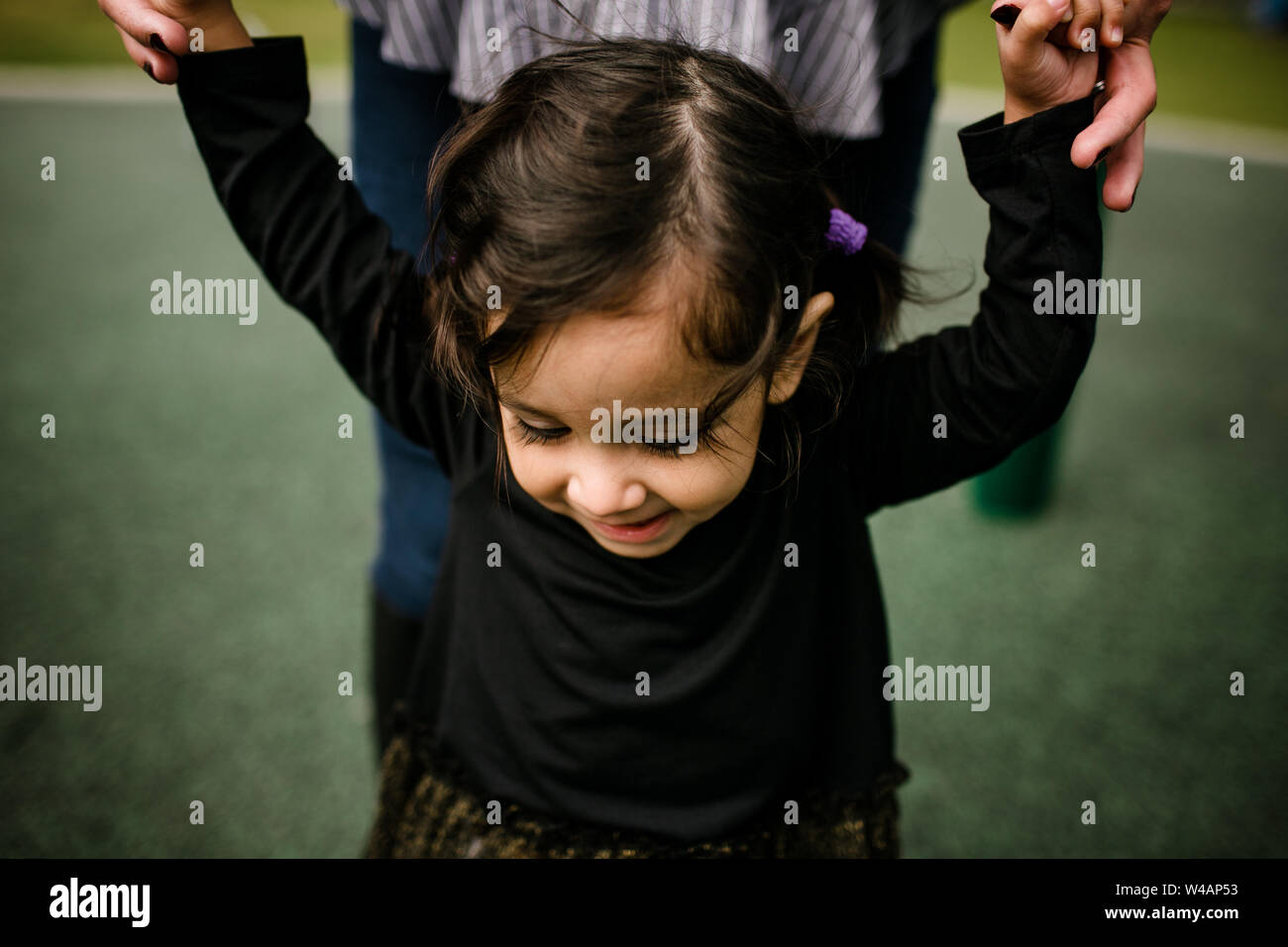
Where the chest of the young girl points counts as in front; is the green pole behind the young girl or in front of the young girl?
behind

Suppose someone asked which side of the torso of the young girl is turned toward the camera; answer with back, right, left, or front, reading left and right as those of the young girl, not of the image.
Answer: front
